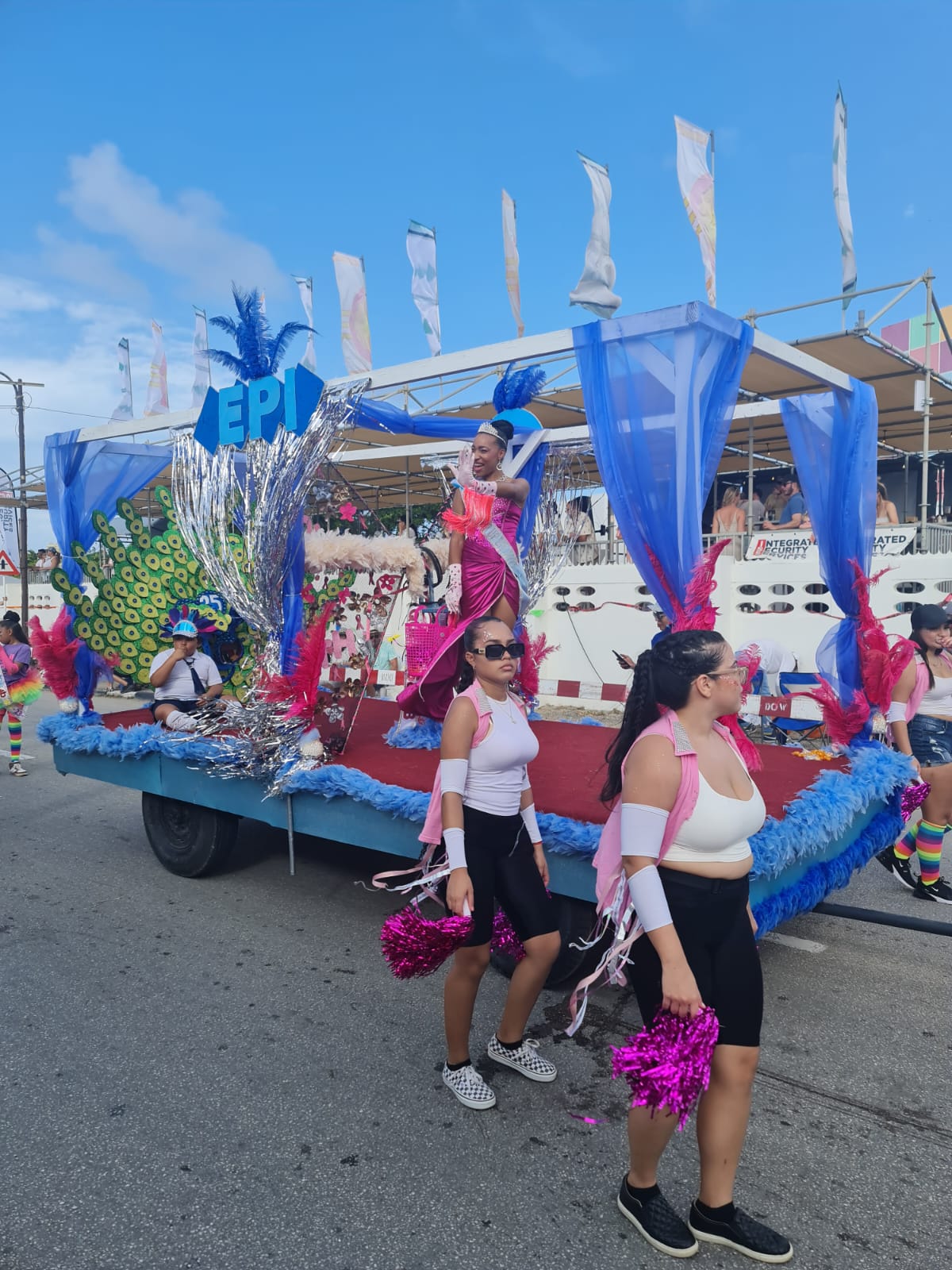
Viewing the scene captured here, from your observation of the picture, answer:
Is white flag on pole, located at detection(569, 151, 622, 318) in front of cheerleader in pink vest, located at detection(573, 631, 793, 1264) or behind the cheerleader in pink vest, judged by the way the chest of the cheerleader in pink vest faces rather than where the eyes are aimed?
behind

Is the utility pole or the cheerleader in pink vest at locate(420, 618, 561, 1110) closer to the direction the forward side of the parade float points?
the cheerleader in pink vest

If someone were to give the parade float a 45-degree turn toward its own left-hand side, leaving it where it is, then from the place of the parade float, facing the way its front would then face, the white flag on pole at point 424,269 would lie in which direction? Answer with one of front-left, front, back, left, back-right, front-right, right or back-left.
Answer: left

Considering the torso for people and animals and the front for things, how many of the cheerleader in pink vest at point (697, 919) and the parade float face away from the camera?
0

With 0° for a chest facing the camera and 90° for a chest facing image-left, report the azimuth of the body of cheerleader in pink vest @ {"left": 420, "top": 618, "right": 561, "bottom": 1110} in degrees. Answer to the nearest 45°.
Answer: approximately 315°

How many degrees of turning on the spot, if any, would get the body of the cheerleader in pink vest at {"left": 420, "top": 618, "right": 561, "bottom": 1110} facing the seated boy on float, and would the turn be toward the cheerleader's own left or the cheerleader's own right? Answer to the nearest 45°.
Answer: approximately 180°

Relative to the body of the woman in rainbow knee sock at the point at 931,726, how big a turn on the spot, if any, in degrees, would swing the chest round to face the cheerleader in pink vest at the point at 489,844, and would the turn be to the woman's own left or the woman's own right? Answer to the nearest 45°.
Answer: approximately 90° to the woman's own right

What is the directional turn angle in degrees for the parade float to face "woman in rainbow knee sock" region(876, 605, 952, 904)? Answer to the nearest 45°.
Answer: approximately 45° to its left

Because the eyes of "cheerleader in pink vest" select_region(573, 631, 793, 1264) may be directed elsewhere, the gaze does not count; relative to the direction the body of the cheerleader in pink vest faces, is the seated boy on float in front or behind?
behind

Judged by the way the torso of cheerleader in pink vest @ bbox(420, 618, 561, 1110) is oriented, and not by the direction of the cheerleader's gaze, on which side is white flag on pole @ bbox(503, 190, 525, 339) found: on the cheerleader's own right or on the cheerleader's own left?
on the cheerleader's own left

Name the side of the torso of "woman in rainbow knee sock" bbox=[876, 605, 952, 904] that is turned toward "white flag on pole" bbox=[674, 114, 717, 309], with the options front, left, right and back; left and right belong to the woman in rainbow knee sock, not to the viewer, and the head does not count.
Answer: back
